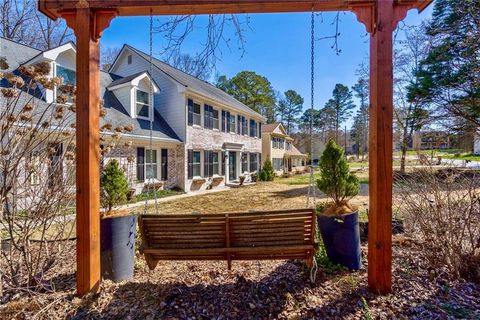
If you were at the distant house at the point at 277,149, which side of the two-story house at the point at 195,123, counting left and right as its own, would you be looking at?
left

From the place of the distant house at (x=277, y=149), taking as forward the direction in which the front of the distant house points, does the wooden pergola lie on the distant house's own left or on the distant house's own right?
on the distant house's own right

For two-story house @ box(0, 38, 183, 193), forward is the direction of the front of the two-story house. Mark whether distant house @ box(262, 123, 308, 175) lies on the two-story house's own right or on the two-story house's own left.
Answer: on the two-story house's own left

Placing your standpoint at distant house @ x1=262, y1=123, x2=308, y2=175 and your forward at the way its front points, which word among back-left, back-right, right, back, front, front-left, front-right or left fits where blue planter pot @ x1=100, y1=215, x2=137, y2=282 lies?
front-right

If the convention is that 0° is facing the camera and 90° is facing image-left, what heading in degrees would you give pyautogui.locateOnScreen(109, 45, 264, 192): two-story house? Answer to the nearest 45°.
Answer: approximately 315°

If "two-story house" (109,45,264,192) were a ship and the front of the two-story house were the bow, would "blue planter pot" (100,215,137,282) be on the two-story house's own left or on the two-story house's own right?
on the two-story house's own right

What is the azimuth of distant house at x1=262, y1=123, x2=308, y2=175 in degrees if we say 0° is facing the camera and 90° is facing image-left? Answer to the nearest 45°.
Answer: approximately 315°

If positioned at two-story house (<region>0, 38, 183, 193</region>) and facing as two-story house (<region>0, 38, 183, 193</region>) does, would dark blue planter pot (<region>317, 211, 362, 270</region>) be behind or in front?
in front

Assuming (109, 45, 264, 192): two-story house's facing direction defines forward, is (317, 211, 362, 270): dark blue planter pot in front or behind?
in front

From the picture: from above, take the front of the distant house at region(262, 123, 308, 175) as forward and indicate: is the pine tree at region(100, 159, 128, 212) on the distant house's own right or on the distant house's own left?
on the distant house's own right

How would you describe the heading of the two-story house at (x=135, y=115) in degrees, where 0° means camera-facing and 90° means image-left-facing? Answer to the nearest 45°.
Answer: approximately 315°

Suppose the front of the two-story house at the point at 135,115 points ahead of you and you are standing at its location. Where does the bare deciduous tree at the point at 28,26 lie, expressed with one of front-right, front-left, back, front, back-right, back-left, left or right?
back

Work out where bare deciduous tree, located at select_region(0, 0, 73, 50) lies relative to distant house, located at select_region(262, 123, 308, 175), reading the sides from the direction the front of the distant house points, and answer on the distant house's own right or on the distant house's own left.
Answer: on the distant house's own right
